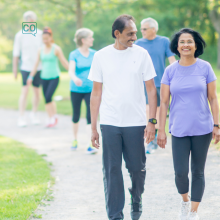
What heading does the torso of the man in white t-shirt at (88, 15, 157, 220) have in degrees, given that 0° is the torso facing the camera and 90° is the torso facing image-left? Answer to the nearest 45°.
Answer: approximately 0°

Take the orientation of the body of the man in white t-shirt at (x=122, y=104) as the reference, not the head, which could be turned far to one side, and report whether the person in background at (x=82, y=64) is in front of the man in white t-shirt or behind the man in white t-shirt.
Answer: behind

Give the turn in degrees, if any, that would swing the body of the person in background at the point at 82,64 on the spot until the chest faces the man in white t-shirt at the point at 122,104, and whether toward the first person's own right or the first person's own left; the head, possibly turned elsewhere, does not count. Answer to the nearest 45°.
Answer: approximately 45° to the first person's own right

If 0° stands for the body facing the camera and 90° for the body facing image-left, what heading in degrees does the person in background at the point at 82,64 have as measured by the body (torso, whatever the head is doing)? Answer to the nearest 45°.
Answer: approximately 315°

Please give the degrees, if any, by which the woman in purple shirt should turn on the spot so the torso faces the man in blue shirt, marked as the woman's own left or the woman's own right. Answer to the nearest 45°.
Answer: approximately 180°

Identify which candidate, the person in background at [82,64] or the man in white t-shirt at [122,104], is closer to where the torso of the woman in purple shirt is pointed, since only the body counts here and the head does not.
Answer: the man in white t-shirt

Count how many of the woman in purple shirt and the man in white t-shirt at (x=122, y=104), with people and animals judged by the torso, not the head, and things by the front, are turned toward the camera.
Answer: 2

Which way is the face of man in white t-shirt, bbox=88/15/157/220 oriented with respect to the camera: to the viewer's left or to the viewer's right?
to the viewer's right

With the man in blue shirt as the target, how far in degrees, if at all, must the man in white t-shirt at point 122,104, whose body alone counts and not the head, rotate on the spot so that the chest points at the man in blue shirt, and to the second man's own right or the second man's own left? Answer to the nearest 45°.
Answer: approximately 180°
